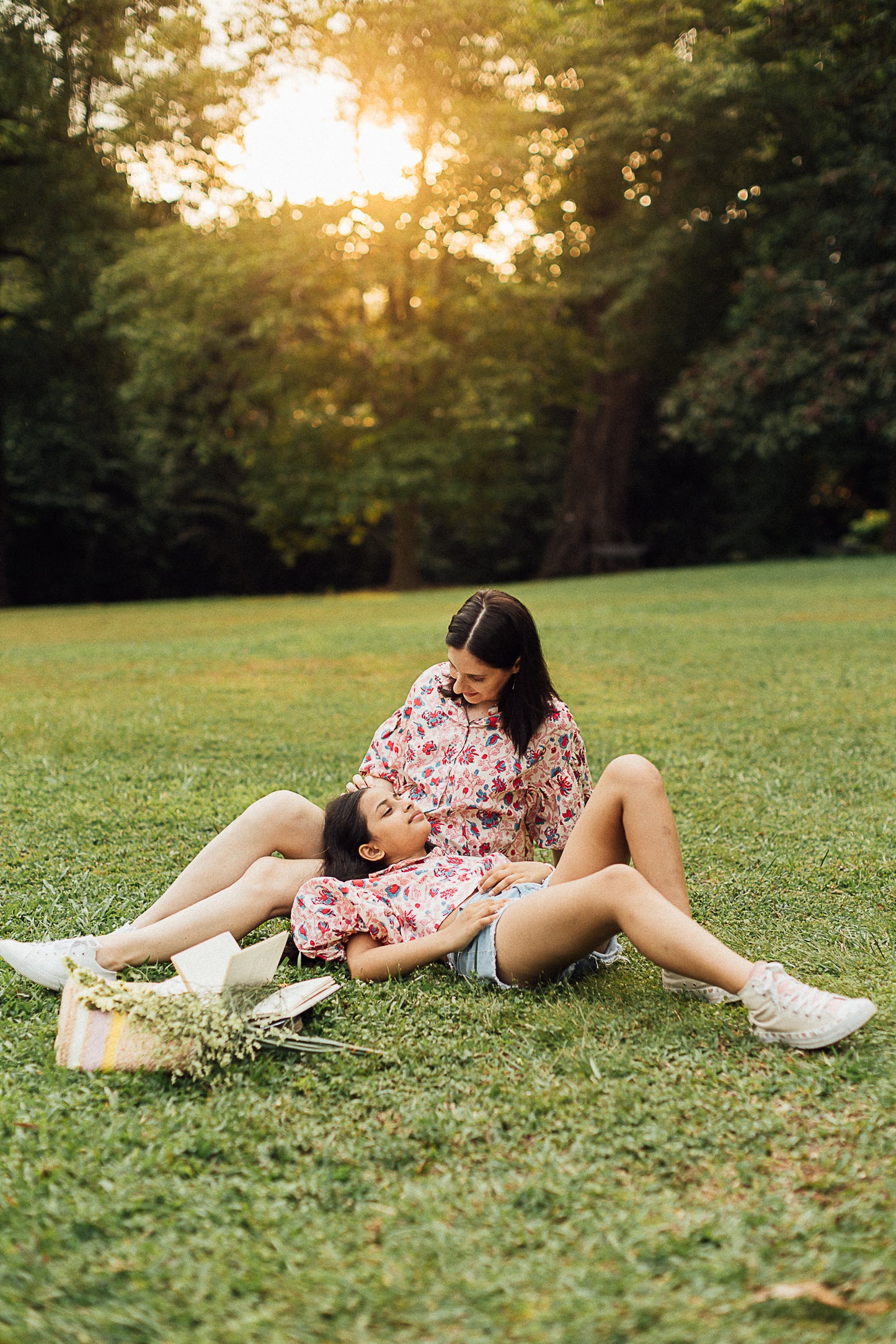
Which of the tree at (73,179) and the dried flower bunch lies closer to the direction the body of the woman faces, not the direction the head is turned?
the dried flower bunch

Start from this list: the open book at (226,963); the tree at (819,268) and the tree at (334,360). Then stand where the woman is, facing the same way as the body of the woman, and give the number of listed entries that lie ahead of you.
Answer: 1

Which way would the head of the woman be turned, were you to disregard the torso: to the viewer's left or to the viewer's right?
to the viewer's left

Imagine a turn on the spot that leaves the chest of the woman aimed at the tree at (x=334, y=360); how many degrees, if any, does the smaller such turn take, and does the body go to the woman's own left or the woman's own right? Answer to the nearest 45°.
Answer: approximately 135° to the woman's own right

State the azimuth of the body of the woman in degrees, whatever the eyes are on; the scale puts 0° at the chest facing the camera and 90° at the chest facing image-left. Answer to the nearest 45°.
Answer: approximately 45°

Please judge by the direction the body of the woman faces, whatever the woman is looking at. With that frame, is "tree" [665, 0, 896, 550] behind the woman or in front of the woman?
behind
